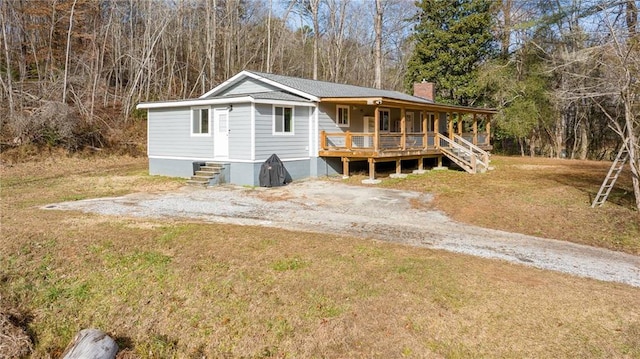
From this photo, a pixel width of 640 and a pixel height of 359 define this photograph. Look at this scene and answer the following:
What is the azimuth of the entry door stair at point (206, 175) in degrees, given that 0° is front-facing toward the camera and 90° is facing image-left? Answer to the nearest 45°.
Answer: approximately 45°

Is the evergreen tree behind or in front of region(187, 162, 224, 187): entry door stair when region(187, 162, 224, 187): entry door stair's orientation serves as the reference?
behind

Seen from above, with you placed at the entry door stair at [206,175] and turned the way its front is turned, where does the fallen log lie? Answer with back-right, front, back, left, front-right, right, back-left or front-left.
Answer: front-left

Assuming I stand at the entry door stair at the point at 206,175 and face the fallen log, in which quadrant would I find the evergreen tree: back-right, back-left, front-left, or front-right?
back-left

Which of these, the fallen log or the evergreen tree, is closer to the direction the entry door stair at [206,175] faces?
the fallen log

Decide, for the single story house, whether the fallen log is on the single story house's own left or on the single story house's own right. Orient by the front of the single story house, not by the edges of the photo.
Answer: on the single story house's own right

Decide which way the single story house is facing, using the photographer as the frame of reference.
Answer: facing the viewer and to the right of the viewer

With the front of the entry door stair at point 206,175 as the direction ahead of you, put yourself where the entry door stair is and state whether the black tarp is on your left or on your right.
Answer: on your left

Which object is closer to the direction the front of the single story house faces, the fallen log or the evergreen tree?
the fallen log

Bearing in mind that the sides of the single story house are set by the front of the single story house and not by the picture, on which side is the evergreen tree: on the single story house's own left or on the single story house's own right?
on the single story house's own left
